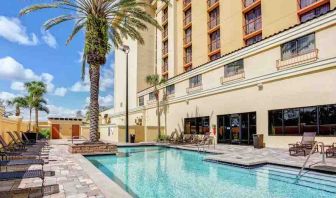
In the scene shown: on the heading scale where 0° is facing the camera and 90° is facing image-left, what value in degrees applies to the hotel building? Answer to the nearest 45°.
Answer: approximately 45°

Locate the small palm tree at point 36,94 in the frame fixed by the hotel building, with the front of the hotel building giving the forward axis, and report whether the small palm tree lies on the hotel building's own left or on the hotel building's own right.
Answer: on the hotel building's own right

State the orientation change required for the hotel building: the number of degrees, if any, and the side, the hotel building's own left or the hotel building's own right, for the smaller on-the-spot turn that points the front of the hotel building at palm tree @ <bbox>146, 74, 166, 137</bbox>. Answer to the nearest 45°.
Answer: approximately 90° to the hotel building's own right

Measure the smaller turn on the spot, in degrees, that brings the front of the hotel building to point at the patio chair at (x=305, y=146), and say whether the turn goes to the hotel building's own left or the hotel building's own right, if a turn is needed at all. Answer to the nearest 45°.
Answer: approximately 45° to the hotel building's own left

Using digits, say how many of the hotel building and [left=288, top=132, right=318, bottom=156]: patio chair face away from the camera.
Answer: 0

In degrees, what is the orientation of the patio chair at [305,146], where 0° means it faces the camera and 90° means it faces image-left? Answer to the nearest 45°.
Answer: approximately 45°

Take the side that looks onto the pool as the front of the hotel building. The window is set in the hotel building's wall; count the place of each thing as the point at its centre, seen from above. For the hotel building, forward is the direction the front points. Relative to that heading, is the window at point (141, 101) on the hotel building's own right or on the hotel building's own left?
on the hotel building's own right

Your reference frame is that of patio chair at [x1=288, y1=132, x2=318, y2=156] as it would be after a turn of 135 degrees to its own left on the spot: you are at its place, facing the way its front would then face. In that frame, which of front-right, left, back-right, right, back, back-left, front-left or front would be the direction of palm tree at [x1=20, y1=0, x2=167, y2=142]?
back

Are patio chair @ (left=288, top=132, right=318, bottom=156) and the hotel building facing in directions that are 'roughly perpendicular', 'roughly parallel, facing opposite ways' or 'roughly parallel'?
roughly parallel
